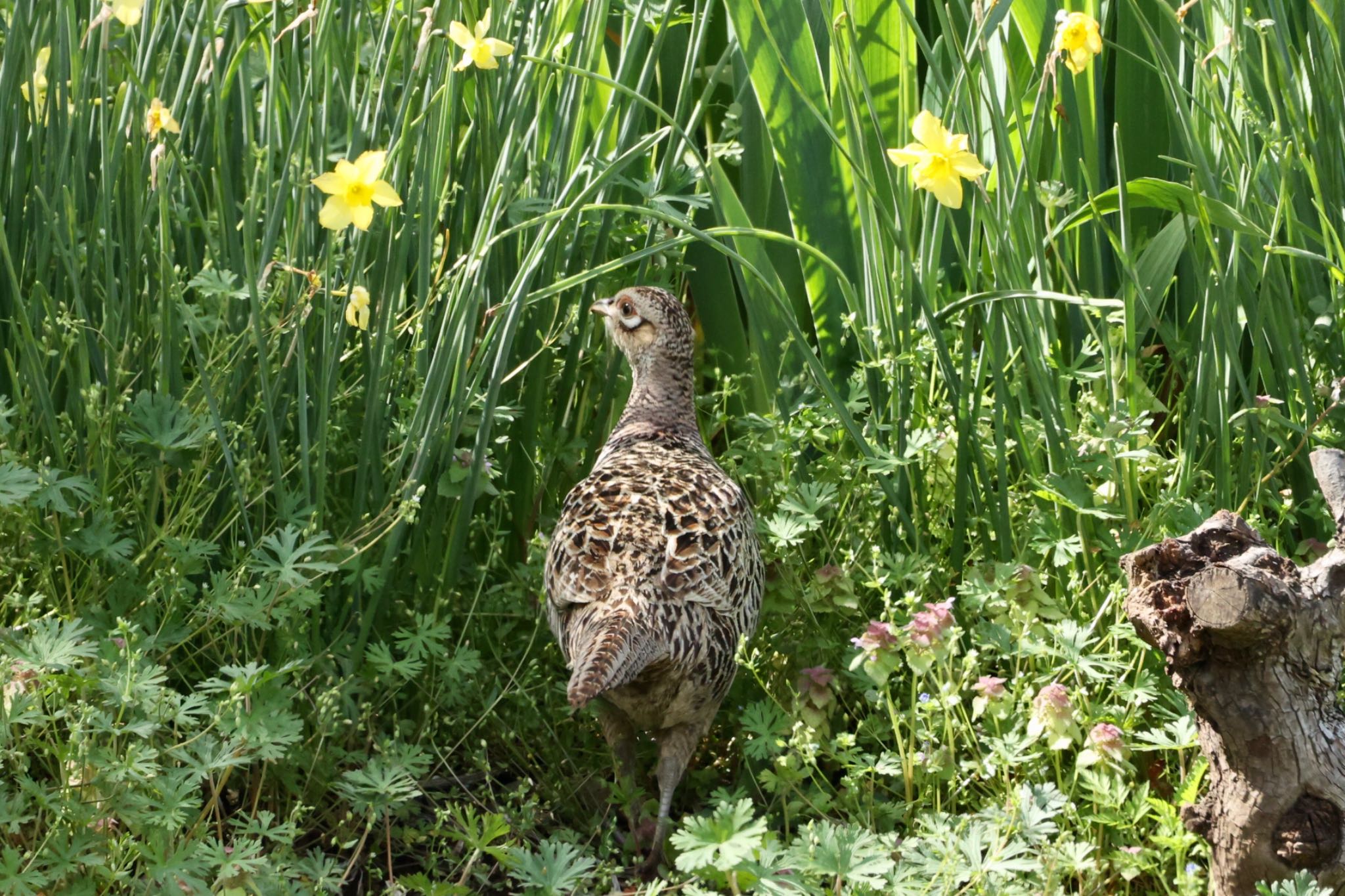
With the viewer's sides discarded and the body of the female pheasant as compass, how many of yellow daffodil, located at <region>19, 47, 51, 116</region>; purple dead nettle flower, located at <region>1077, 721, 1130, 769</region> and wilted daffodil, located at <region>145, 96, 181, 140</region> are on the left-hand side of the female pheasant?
2

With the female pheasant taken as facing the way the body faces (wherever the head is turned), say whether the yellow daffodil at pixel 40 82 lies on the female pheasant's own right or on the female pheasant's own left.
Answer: on the female pheasant's own left

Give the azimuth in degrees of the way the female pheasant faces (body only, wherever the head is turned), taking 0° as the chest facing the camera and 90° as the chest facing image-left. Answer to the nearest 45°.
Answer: approximately 180°

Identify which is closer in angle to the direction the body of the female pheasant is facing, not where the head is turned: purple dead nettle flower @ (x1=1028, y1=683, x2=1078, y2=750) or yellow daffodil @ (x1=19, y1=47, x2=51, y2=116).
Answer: the yellow daffodil
